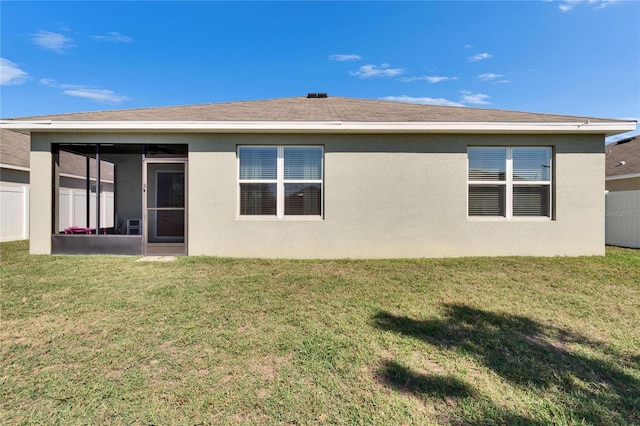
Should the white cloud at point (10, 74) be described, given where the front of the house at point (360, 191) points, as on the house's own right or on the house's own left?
on the house's own left

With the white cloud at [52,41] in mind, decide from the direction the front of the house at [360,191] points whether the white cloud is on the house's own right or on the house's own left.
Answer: on the house's own left

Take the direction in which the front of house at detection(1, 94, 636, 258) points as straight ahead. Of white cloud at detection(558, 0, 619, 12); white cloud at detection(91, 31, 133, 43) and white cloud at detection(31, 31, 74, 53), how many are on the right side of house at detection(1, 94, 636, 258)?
1

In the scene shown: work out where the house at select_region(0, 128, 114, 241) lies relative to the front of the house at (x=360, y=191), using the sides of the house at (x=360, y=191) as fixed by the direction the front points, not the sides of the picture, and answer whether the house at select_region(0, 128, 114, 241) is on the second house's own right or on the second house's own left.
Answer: on the second house's own left

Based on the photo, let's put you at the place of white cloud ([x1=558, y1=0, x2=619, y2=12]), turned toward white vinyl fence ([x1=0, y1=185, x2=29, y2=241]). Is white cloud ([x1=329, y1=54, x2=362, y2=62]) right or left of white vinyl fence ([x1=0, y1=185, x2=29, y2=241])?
right

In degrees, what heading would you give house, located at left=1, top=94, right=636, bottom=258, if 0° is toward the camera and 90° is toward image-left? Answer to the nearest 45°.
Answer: approximately 180°

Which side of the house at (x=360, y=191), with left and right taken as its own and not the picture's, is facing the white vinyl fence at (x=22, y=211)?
left

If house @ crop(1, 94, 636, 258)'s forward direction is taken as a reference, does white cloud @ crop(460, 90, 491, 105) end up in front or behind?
in front

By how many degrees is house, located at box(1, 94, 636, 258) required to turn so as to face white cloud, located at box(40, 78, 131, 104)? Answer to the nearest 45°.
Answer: approximately 45° to its left

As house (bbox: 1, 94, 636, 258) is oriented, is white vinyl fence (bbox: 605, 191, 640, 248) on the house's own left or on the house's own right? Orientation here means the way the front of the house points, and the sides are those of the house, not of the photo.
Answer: on the house's own right

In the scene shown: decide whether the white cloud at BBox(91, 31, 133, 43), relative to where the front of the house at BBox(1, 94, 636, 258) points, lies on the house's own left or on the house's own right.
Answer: on the house's own left

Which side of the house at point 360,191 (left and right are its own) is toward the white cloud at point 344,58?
front

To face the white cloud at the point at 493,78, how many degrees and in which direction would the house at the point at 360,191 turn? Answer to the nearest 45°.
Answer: approximately 45° to its right
